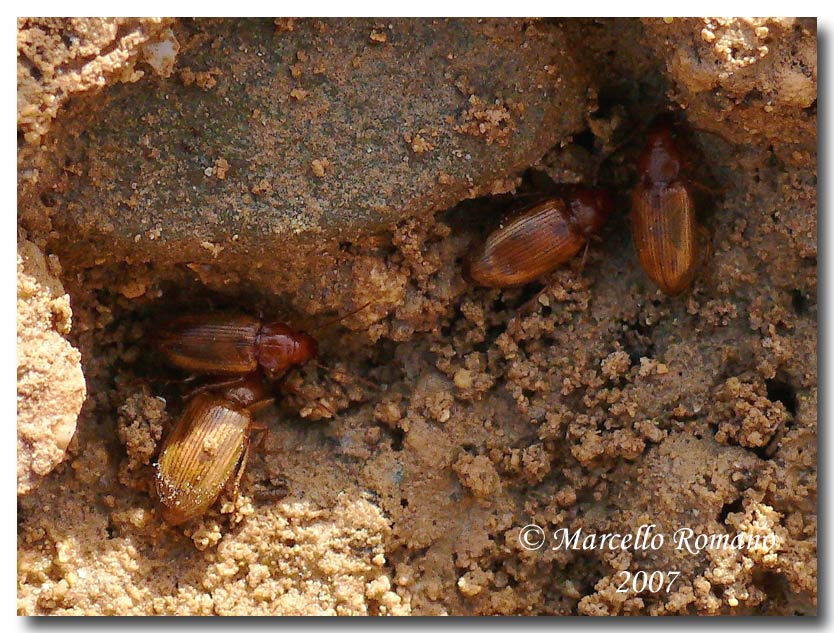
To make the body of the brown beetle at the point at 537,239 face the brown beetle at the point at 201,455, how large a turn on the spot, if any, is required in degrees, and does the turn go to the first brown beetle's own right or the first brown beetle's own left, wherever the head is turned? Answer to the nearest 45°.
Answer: approximately 135° to the first brown beetle's own left

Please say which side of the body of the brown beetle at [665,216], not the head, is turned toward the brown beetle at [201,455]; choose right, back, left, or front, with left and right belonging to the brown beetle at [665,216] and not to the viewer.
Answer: left

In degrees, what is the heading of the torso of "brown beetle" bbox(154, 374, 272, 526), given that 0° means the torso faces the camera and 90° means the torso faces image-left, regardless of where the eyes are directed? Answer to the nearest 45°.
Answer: approximately 225°

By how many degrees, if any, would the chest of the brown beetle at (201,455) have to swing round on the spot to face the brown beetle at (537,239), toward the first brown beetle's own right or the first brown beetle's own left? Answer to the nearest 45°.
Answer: approximately 45° to the first brown beetle's own right

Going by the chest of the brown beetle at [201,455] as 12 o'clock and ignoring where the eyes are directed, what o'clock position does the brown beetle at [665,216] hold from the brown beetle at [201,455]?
the brown beetle at [665,216] is roughly at 2 o'clock from the brown beetle at [201,455].

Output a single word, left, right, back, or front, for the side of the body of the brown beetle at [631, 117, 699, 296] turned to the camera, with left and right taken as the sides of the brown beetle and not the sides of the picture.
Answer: back

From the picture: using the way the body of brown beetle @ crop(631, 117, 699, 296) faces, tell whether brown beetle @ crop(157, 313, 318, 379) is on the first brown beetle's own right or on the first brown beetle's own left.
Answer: on the first brown beetle's own left

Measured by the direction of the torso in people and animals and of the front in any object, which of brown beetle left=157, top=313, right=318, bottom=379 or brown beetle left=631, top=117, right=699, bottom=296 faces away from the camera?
brown beetle left=631, top=117, right=699, bottom=296

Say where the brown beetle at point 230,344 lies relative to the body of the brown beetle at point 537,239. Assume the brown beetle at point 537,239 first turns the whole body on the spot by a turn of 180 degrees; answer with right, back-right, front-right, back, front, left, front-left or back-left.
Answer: front-right

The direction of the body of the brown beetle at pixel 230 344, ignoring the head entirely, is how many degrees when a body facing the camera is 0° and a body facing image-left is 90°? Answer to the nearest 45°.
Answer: approximately 270°

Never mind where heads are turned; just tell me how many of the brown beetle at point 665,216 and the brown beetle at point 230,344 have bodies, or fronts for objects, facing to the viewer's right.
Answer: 1
